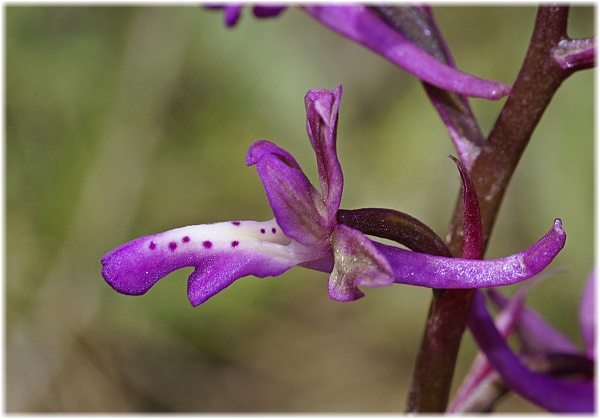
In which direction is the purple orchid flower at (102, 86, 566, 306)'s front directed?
to the viewer's left
